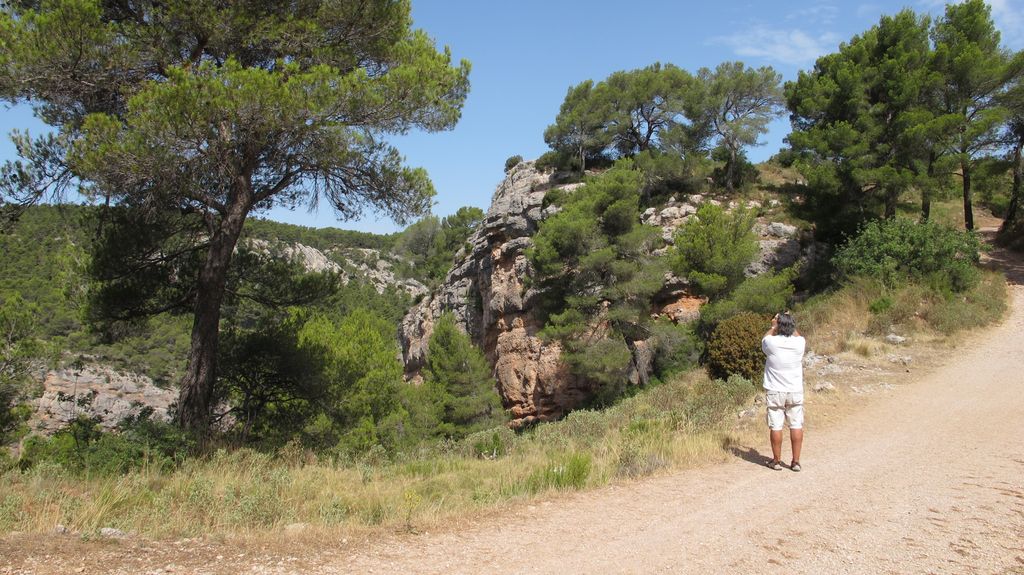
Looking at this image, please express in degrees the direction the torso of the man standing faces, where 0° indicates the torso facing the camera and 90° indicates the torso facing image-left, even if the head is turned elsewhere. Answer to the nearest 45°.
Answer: approximately 180°

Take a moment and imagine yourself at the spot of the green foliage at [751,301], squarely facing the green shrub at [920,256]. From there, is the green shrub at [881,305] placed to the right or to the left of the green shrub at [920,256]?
right

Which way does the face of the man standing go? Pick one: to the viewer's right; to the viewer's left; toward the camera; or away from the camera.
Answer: away from the camera

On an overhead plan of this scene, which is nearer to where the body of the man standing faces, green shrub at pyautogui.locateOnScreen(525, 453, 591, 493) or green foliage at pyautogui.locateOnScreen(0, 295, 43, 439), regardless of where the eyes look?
the green foliage

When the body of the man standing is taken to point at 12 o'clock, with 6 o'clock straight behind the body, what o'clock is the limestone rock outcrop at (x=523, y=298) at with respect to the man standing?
The limestone rock outcrop is roughly at 11 o'clock from the man standing.

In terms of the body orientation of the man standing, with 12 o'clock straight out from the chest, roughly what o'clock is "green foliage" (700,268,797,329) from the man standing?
The green foliage is roughly at 12 o'clock from the man standing.

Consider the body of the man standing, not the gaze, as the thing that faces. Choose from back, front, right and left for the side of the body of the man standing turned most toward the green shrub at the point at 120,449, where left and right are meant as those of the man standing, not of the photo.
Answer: left
